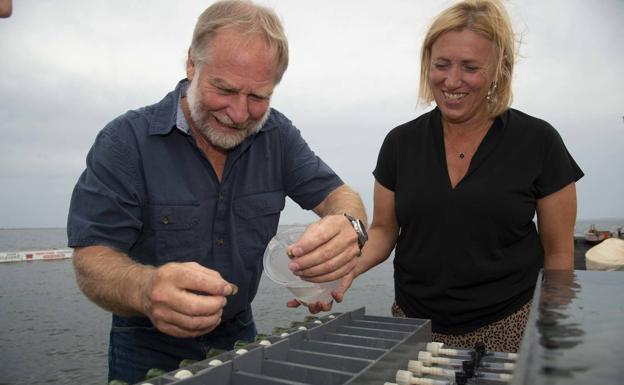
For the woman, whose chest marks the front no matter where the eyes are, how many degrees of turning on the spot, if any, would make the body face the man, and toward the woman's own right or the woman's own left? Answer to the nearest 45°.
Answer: approximately 45° to the woman's own right

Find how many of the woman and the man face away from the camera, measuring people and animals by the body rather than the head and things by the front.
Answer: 0

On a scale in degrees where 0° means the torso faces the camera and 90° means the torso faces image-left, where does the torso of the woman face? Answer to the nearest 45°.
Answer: approximately 45°

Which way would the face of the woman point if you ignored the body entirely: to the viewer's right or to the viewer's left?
to the viewer's left

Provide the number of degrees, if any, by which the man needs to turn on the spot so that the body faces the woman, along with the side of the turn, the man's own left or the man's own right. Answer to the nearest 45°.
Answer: approximately 45° to the man's own left

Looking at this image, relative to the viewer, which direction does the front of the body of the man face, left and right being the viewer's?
facing the viewer and to the right of the viewer
